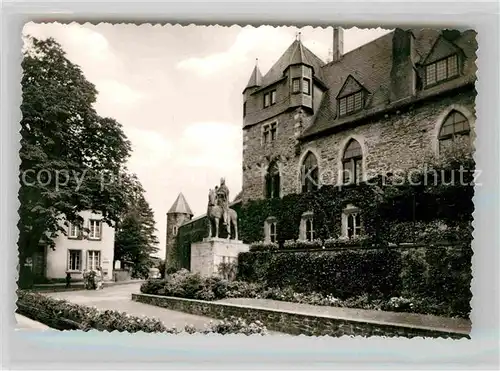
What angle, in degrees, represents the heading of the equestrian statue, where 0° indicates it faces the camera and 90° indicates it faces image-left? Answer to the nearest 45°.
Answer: approximately 45°

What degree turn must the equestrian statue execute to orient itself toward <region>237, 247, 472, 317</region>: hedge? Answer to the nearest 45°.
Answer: approximately 135° to its left

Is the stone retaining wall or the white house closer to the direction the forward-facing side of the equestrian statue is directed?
the white house

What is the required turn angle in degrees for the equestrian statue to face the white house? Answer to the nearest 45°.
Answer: approximately 45° to its right

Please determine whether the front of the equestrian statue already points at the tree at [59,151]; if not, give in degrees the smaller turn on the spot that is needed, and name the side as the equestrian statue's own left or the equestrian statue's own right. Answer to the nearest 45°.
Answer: approximately 45° to the equestrian statue's own right

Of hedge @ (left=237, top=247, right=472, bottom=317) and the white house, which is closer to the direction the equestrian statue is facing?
the white house
